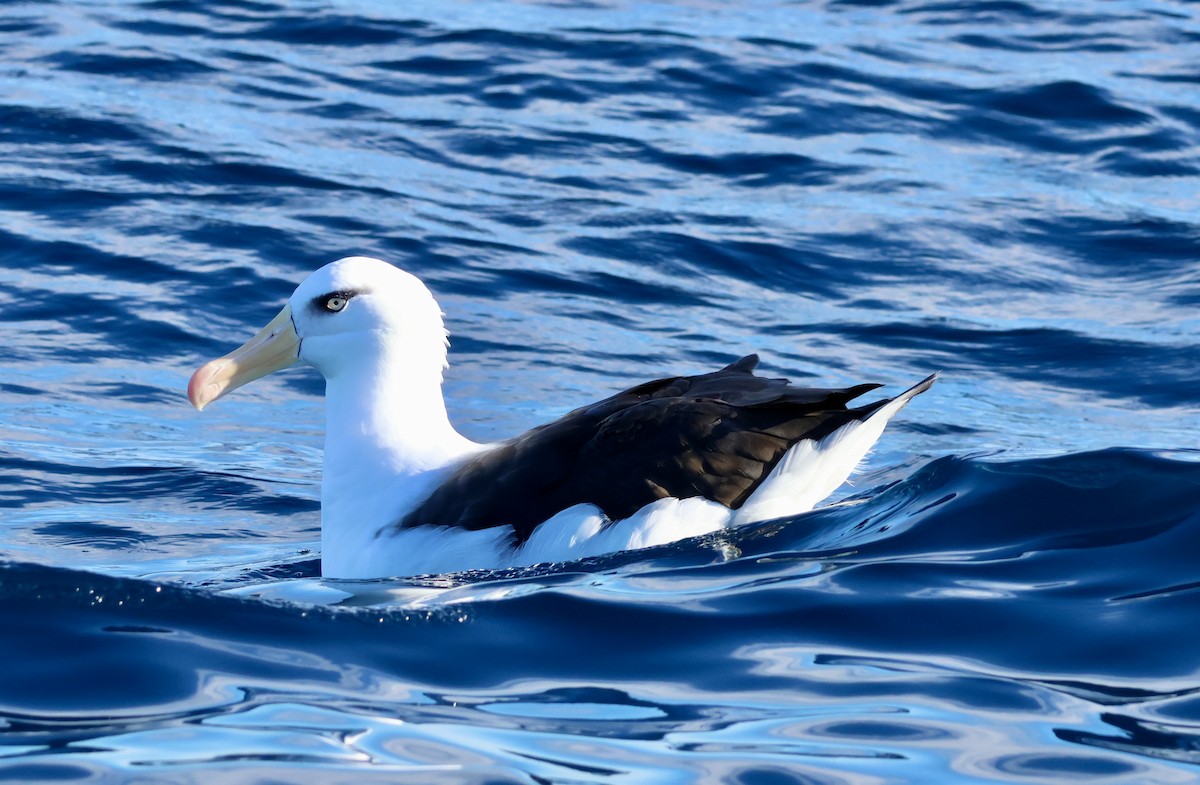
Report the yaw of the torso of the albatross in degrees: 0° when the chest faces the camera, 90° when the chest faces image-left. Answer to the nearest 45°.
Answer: approximately 90°
